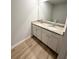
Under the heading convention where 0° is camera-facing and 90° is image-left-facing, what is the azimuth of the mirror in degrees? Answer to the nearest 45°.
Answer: approximately 45°
